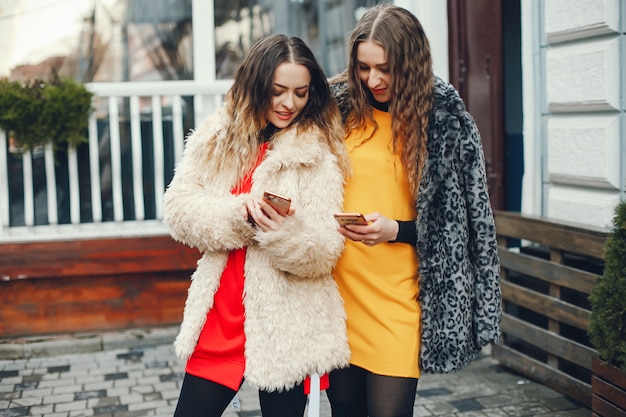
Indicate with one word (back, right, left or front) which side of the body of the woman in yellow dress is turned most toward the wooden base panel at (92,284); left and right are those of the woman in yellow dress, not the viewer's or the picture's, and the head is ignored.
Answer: right

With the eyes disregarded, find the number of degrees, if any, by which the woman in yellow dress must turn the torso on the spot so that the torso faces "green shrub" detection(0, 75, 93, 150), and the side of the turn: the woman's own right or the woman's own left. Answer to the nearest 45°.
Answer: approximately 90° to the woman's own right

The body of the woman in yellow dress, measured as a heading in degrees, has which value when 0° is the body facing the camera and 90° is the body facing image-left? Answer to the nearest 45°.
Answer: approximately 45°

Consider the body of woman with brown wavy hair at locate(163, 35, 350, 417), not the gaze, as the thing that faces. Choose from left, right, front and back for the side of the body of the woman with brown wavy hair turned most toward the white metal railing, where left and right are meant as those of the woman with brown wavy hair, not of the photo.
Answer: back

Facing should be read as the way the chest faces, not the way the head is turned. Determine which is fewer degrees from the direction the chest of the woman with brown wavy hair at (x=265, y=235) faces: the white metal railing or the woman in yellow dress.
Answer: the woman in yellow dress

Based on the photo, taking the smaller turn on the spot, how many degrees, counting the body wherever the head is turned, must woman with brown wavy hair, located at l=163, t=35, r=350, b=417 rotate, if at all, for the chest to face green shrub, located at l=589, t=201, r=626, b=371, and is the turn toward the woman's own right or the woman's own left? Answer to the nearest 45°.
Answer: approximately 135° to the woman's own left

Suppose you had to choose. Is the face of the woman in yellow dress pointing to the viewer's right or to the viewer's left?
to the viewer's left

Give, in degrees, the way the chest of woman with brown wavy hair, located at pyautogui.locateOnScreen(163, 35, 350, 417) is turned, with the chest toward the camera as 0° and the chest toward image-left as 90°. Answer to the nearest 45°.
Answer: approximately 0°

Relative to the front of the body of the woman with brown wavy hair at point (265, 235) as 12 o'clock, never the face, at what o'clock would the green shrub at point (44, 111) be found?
The green shrub is roughly at 5 o'clock from the woman with brown wavy hair.

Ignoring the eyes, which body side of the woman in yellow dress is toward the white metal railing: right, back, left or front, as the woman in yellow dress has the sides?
right
